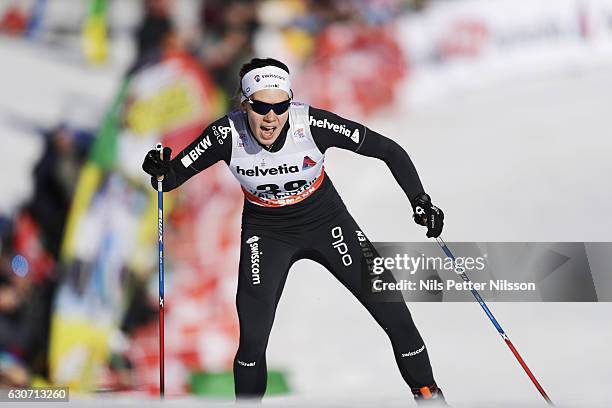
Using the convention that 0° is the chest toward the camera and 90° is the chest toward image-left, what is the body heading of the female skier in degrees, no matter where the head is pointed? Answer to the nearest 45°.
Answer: approximately 0°

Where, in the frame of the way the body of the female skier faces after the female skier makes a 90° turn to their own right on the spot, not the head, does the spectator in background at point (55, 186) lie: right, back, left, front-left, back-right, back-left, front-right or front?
front-right
